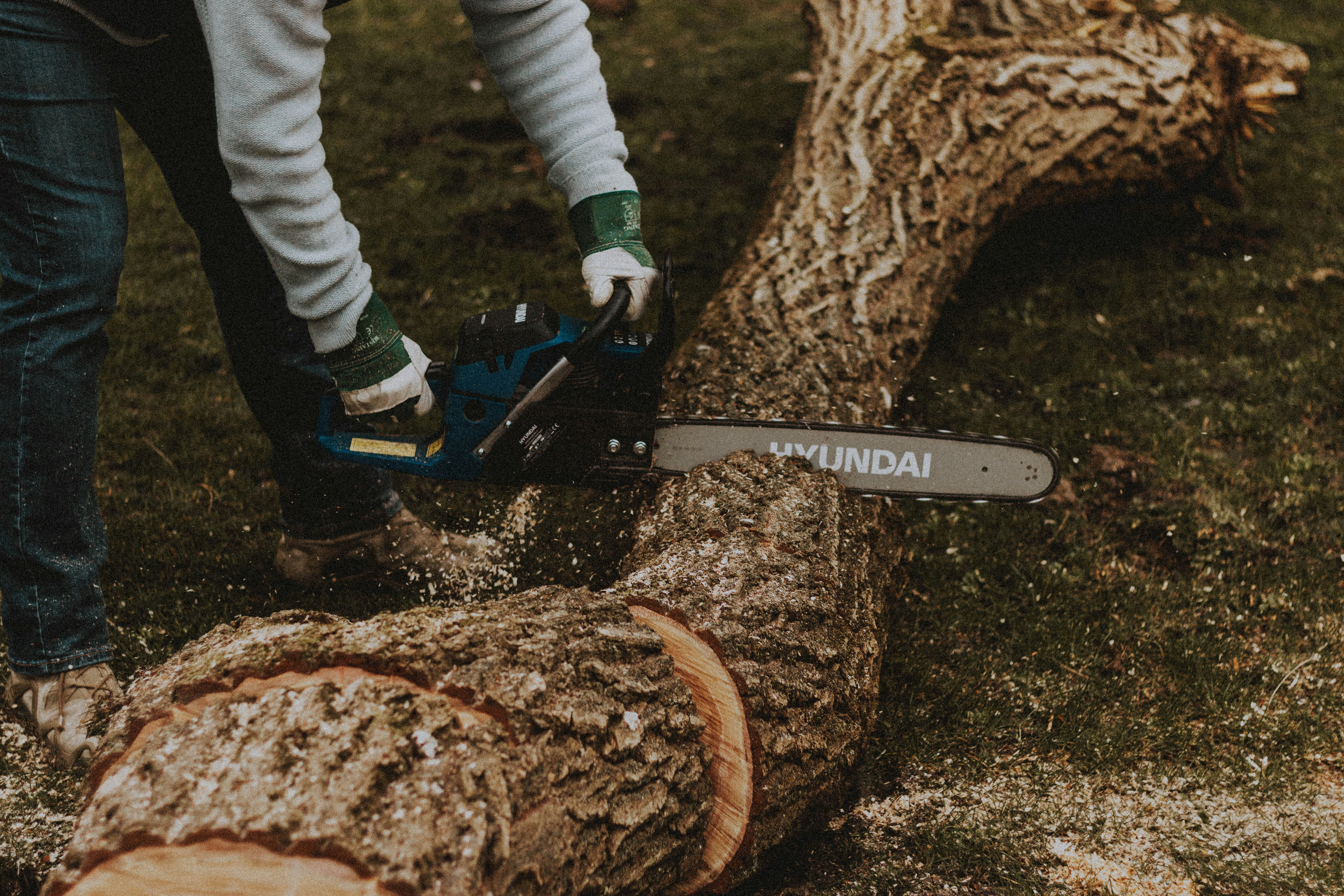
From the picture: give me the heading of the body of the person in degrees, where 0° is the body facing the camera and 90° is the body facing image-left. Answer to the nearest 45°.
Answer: approximately 315°
